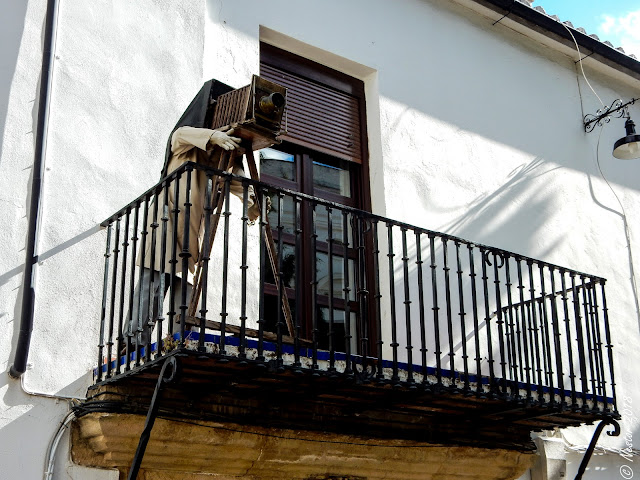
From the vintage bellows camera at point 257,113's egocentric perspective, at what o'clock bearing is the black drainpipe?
The black drainpipe is roughly at 5 o'clock from the vintage bellows camera.
